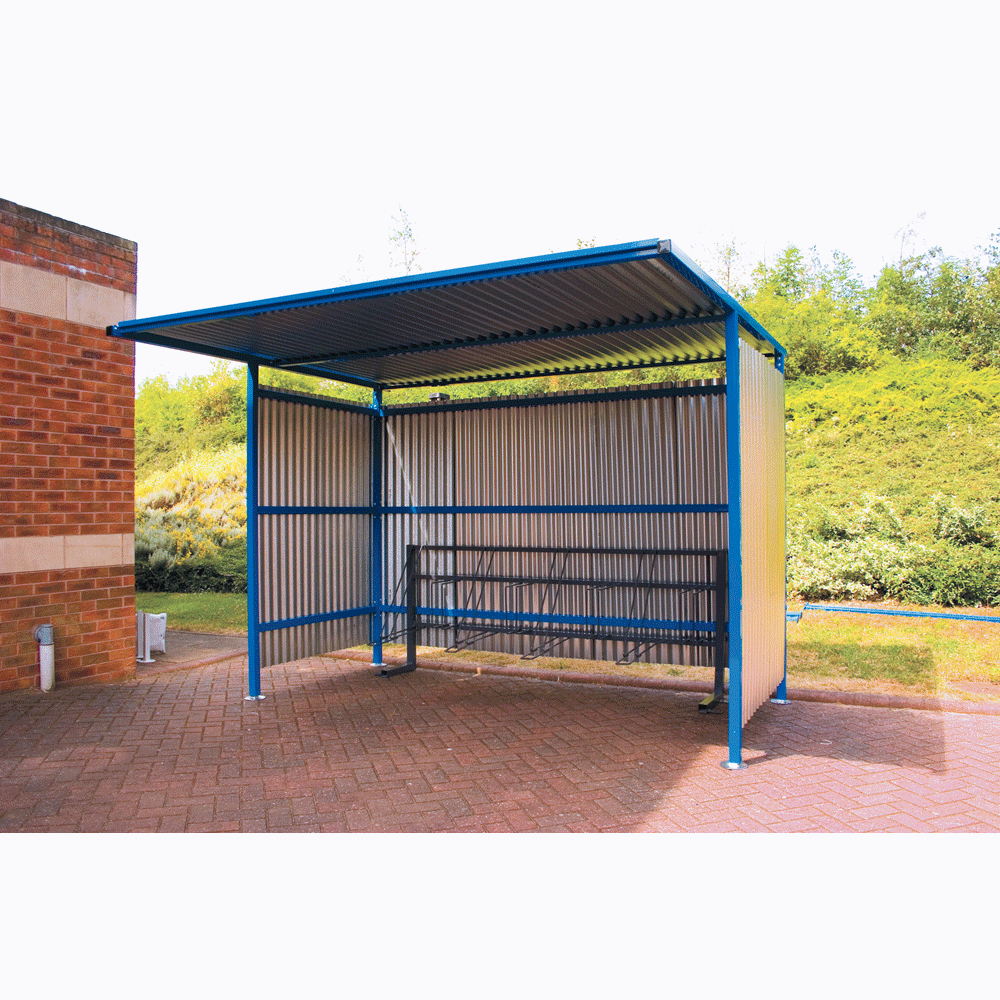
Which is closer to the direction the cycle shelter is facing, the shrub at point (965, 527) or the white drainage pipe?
the white drainage pipe

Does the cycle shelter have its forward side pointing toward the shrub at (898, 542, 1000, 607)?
no

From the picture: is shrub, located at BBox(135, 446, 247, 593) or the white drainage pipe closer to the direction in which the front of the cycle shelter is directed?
the white drainage pipe

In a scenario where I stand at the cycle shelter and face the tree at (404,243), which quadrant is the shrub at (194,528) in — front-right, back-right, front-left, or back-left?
front-left

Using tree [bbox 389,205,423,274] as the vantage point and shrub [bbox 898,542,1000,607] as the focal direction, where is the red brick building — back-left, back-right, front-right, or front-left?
front-right

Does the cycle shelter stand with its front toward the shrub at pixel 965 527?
no

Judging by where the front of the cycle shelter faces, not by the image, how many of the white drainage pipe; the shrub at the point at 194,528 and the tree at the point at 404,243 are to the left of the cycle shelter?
0

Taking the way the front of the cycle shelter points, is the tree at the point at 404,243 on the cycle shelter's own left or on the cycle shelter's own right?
on the cycle shelter's own right

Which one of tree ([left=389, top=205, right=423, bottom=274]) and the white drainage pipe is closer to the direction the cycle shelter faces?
the white drainage pipe

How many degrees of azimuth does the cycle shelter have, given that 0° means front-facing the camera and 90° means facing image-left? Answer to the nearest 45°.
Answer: approximately 45°

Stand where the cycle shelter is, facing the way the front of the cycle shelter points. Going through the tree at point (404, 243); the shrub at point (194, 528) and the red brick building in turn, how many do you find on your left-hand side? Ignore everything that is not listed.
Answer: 0

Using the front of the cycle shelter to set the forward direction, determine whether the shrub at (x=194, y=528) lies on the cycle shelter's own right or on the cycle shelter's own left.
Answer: on the cycle shelter's own right

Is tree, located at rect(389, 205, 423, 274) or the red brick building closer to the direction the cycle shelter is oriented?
the red brick building

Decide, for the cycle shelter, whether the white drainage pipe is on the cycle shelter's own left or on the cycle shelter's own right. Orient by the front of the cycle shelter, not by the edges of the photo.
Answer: on the cycle shelter's own right

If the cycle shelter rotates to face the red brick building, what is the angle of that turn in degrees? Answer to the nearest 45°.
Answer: approximately 45° to its right
